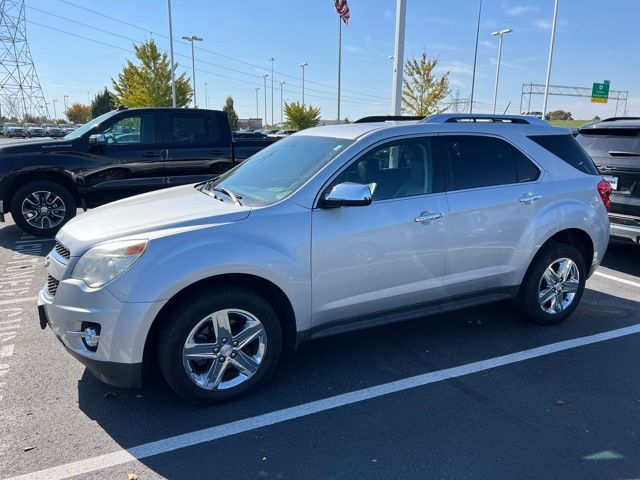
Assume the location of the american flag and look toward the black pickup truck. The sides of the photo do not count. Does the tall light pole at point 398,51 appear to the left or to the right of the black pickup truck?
left

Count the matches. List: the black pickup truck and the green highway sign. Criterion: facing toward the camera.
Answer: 1

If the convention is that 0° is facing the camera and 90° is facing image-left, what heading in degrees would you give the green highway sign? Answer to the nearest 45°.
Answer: approximately 0°

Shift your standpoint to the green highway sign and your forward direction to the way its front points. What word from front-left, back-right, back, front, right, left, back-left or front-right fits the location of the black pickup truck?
front

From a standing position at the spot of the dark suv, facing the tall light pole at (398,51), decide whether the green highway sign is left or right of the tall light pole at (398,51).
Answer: right

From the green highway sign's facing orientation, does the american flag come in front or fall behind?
in front

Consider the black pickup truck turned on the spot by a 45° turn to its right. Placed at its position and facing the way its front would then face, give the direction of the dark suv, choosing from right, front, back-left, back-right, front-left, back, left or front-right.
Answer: back

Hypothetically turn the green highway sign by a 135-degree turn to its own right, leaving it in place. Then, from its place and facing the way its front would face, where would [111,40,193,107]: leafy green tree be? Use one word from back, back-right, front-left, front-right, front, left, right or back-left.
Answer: left

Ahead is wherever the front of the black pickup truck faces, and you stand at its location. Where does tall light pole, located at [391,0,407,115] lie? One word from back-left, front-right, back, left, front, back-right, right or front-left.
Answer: back

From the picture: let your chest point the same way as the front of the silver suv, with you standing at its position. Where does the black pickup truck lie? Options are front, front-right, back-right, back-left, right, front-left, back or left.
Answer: right

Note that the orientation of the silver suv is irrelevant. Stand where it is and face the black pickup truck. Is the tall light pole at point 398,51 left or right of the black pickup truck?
right

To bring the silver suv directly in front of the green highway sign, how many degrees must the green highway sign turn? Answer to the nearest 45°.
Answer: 0° — it already faces it

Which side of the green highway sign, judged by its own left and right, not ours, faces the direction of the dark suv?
front

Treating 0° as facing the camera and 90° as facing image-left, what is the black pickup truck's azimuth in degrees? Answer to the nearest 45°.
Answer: approximately 90°
